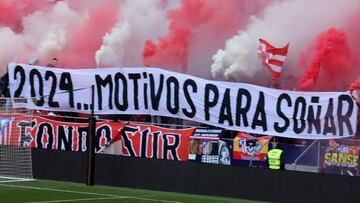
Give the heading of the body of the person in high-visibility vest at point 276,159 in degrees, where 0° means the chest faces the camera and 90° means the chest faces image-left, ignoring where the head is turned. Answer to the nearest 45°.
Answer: approximately 180°

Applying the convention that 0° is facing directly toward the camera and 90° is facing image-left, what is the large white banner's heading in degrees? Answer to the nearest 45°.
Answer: approximately 0°

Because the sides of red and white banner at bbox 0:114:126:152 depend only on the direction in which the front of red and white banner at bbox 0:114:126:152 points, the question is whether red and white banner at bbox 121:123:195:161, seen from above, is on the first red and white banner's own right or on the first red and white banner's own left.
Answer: on the first red and white banner's own left

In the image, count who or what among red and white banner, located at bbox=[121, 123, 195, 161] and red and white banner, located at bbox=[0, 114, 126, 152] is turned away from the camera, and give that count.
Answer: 0

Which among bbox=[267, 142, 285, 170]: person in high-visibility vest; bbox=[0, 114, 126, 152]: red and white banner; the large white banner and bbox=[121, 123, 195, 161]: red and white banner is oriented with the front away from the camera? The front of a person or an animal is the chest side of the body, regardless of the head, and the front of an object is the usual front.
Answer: the person in high-visibility vest

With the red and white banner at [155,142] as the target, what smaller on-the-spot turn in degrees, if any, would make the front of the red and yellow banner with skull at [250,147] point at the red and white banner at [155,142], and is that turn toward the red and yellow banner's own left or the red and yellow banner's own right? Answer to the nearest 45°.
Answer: approximately 90° to the red and yellow banner's own right

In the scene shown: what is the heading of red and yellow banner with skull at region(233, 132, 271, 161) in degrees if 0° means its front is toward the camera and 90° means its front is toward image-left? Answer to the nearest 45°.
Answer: approximately 0°

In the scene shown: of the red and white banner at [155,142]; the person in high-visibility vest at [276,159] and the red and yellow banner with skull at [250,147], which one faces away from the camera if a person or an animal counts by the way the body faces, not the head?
the person in high-visibility vest

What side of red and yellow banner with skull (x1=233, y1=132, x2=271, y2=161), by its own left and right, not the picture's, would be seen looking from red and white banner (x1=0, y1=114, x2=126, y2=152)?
right
